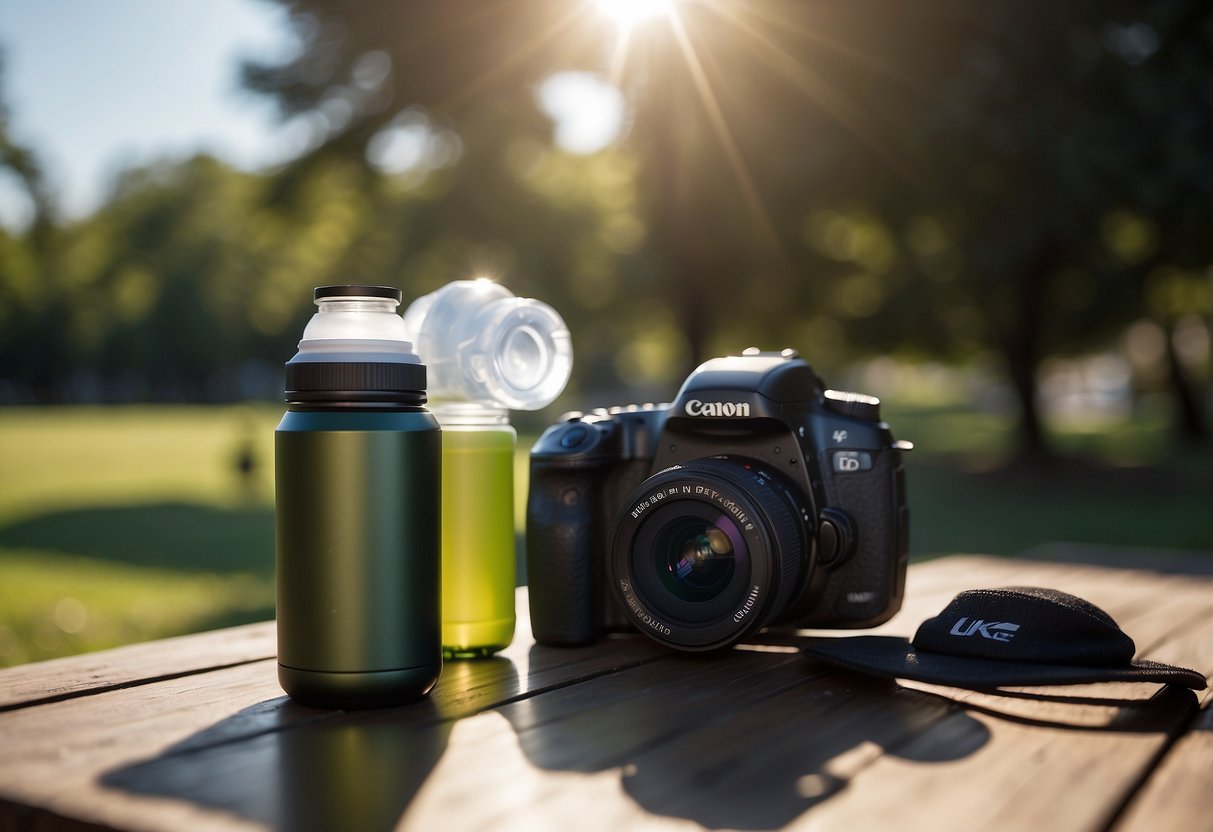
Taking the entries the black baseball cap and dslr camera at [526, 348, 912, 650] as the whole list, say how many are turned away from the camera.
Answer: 0

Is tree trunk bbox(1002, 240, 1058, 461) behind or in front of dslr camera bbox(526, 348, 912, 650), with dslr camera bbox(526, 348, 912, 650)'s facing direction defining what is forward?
behind

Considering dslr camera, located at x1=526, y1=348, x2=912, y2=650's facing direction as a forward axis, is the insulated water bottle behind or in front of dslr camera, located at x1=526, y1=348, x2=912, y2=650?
in front

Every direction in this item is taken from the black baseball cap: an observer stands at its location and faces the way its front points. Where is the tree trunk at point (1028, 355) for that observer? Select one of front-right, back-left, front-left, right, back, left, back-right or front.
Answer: back-right

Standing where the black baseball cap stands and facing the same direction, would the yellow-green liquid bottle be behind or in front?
in front

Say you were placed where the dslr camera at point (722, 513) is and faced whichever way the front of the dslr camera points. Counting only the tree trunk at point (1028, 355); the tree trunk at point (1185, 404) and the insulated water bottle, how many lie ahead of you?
1

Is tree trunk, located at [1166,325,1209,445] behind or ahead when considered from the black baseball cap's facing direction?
behind

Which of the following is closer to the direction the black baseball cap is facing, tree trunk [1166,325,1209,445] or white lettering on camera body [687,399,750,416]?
the white lettering on camera body

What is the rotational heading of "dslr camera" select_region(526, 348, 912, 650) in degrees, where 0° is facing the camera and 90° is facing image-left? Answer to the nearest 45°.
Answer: approximately 45°

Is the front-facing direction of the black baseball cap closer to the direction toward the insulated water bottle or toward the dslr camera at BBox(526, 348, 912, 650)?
the insulated water bottle
